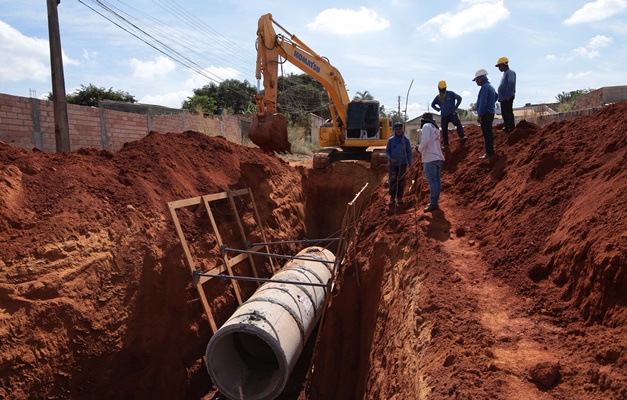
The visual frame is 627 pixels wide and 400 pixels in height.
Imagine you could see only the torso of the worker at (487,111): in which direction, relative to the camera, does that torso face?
to the viewer's left

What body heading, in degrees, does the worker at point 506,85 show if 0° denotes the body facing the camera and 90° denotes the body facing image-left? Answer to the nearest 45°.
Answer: approximately 90°

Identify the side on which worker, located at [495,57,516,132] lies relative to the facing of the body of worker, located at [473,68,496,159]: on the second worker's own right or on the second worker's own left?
on the second worker's own right

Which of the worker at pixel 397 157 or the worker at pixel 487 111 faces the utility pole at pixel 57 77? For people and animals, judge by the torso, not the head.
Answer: the worker at pixel 487 111

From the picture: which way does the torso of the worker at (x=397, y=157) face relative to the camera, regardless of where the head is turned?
toward the camera

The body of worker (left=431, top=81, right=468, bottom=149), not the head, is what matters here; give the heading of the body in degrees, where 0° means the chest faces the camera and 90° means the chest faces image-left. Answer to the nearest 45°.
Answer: approximately 0°

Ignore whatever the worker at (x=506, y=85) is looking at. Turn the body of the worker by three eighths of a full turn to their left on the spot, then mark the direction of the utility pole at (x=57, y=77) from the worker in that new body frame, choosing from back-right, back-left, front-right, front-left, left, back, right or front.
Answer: back-right

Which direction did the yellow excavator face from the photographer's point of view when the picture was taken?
facing the viewer and to the left of the viewer

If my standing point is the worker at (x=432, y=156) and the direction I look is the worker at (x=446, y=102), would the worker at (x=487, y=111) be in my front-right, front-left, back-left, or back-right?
front-right
